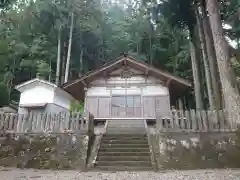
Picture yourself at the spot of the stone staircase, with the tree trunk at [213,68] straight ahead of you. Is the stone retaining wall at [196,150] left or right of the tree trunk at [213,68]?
right

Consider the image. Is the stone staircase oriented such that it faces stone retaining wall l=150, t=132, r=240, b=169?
no

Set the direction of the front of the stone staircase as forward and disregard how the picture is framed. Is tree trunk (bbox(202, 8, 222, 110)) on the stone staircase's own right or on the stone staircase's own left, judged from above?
on the stone staircase's own left

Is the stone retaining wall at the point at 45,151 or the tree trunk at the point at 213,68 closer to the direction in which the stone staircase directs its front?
the stone retaining wall

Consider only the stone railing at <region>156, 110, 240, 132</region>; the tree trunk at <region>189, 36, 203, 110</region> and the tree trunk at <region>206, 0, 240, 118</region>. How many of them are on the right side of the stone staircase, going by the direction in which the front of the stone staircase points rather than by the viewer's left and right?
0

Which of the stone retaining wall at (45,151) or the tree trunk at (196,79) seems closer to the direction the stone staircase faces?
the stone retaining wall

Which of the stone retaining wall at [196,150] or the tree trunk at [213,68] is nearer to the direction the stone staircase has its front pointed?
the stone retaining wall

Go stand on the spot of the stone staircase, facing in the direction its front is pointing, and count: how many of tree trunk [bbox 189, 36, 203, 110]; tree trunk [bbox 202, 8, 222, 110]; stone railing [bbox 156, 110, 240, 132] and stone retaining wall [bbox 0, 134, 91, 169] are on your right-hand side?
1

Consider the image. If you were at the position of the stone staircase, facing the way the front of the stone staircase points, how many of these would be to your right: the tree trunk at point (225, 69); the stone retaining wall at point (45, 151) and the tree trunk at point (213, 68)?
1

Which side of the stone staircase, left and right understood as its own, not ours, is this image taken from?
front

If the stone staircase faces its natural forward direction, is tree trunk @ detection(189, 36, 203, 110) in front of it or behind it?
behind

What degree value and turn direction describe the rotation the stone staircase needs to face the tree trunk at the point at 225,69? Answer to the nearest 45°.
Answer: approximately 90° to its left

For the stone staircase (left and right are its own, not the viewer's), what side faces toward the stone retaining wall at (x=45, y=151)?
right

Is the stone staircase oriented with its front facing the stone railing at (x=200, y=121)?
no
